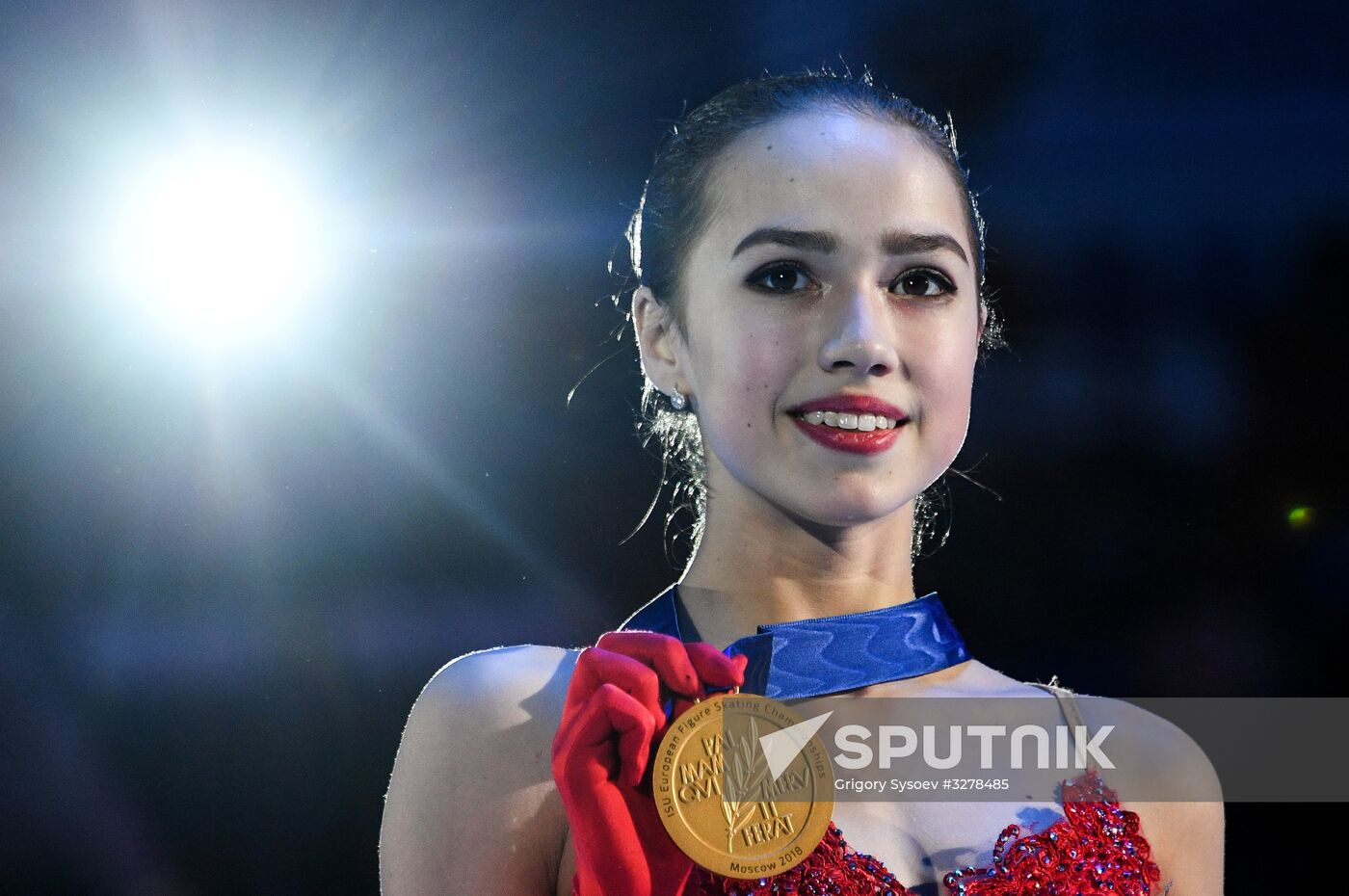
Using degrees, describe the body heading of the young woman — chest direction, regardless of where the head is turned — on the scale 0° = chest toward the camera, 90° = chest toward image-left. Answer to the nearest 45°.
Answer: approximately 315°
